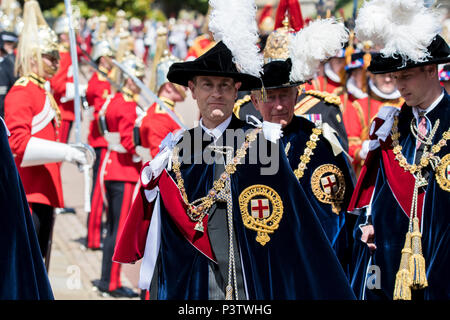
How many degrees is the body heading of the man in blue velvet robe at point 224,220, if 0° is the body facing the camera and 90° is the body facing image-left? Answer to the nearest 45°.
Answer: approximately 0°
